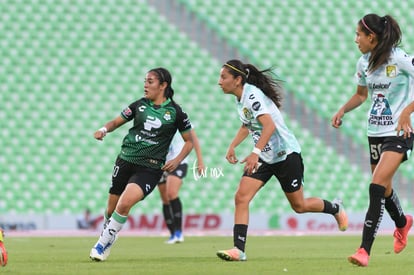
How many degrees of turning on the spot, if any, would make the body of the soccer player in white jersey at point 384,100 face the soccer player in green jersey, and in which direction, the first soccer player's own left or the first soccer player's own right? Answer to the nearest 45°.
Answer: approximately 45° to the first soccer player's own right

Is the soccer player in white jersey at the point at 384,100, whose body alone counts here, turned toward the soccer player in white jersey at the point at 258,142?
no

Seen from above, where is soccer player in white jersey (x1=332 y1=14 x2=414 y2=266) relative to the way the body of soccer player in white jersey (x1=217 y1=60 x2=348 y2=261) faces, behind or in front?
behind

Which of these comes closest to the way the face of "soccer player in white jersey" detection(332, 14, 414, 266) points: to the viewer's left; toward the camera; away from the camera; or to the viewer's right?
to the viewer's left

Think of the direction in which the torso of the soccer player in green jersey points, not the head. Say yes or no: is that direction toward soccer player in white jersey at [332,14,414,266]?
no

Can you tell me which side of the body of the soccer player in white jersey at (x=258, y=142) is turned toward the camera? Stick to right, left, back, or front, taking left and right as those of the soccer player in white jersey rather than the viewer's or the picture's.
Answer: left

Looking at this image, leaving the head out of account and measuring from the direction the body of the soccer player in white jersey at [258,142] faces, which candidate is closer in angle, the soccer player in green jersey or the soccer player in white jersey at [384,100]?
the soccer player in green jersey

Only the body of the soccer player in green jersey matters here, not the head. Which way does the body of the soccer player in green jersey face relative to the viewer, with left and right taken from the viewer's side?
facing the viewer and to the left of the viewer

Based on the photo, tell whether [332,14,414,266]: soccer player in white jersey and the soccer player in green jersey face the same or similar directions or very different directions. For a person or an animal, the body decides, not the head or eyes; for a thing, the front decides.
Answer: same or similar directions

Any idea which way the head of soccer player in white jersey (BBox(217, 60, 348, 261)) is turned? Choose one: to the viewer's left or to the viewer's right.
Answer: to the viewer's left
